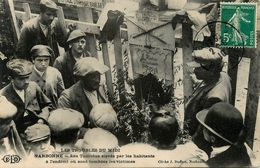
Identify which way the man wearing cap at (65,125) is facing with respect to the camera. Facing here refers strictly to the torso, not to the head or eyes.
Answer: away from the camera

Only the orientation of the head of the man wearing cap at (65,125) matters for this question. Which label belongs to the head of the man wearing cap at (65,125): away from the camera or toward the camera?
away from the camera

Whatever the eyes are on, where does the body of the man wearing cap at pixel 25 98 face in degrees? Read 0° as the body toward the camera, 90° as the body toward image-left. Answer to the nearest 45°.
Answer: approximately 315°

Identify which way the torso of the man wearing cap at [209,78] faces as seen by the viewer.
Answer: to the viewer's left

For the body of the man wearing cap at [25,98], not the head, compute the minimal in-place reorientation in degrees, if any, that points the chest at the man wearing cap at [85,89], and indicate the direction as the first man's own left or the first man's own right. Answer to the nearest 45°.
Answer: approximately 45° to the first man's own left
